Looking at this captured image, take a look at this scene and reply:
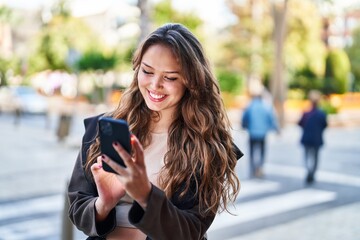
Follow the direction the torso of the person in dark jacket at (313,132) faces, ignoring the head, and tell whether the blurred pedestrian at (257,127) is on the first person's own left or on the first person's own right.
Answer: on the first person's own left

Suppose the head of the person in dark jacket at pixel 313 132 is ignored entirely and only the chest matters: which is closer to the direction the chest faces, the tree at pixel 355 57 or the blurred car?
the tree

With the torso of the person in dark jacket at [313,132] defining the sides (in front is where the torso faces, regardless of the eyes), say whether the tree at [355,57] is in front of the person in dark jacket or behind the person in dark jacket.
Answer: in front

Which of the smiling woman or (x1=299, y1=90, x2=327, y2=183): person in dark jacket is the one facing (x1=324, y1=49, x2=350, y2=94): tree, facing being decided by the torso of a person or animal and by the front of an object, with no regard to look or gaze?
the person in dark jacket

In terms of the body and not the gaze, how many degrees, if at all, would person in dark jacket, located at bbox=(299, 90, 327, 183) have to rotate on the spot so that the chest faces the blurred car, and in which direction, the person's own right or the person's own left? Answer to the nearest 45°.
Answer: approximately 45° to the person's own left

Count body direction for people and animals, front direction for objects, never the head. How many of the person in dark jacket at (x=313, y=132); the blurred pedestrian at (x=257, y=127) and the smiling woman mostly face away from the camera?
2

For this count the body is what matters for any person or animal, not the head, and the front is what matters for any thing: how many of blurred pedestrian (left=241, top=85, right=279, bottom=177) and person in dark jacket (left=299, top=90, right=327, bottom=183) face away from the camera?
2

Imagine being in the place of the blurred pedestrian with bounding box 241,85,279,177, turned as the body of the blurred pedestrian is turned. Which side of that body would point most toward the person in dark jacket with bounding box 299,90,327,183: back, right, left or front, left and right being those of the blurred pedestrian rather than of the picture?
right

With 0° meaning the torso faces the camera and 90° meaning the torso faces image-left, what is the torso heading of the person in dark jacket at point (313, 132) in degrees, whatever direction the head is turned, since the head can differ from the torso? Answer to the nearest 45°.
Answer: approximately 180°

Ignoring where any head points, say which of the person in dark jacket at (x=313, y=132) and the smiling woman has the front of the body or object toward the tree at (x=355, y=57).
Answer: the person in dark jacket

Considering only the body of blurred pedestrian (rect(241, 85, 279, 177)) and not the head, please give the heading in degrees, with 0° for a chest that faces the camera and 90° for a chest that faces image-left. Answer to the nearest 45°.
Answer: approximately 180°

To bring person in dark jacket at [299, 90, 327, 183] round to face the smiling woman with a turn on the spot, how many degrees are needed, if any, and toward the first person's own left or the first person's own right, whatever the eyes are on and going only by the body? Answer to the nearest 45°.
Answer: approximately 180°

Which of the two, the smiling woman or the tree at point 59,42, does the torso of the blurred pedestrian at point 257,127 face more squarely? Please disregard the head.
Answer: the tree
